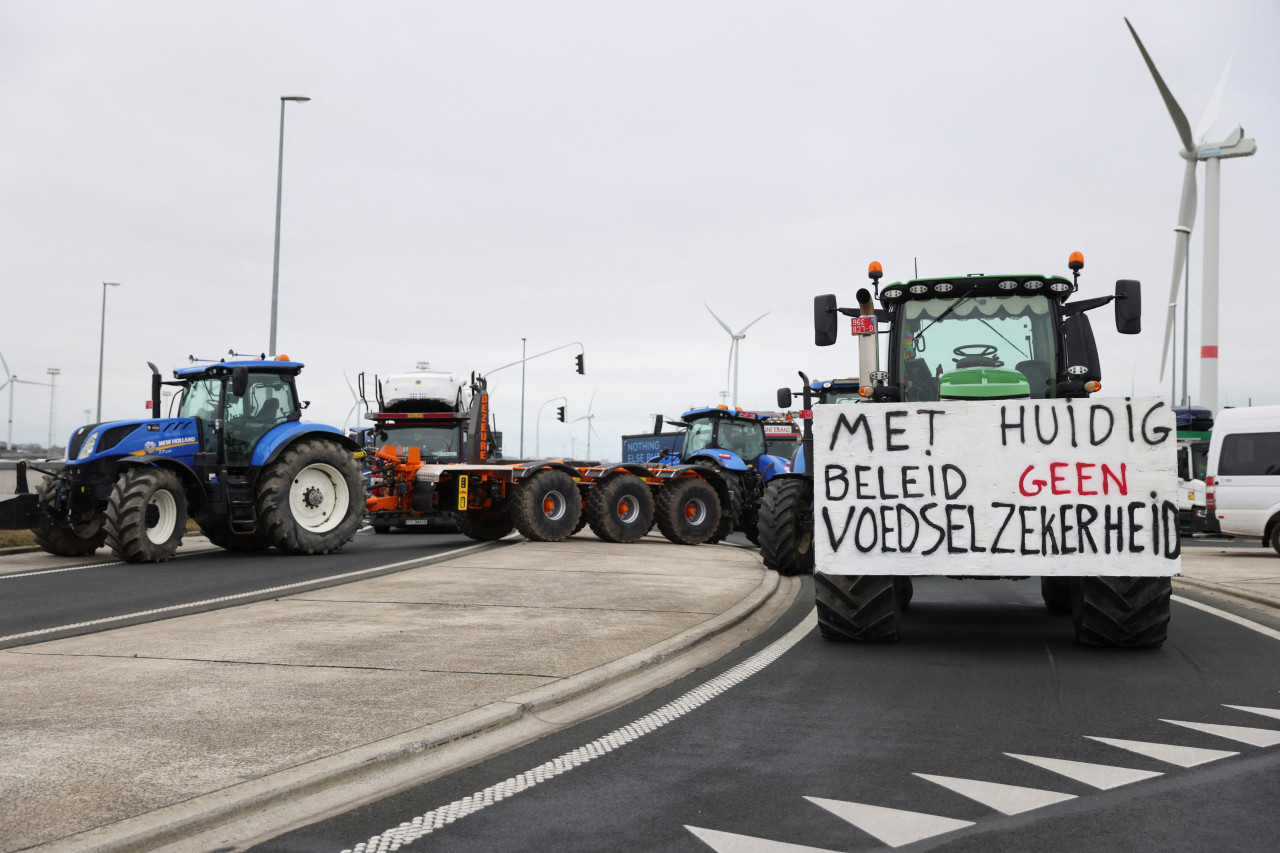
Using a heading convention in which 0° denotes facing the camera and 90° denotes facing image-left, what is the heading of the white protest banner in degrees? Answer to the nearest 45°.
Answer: approximately 0°

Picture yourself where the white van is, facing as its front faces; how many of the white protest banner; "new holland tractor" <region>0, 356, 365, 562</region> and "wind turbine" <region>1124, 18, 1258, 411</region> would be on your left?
1

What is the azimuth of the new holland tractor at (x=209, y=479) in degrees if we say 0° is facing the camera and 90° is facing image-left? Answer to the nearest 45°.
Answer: approximately 45°

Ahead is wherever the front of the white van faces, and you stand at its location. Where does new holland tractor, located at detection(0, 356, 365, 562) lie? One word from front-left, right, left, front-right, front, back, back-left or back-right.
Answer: back-right

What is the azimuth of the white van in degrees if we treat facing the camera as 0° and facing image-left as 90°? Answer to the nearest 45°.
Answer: approximately 270°

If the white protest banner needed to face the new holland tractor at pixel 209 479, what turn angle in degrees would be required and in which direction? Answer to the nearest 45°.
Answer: approximately 135° to its right

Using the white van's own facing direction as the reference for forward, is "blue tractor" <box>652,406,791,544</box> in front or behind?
behind

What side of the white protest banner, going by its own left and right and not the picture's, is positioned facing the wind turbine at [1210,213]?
back

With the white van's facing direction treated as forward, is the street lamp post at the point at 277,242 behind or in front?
behind

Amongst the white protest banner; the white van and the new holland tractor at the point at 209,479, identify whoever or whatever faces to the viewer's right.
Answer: the white van

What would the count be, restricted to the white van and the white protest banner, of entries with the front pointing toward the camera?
1
